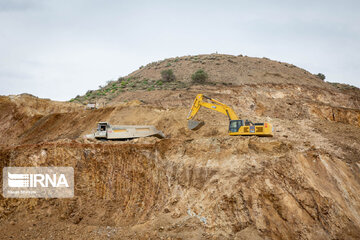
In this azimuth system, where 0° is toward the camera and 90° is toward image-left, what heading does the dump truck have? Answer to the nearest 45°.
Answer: approximately 90°

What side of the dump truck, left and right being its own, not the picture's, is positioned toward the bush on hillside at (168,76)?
right
